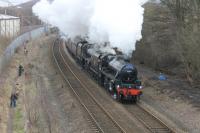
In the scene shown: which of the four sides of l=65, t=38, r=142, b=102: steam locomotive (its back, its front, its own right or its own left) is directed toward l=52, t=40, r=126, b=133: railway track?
right

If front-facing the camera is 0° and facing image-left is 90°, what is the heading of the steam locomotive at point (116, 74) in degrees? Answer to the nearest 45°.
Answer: approximately 315°
